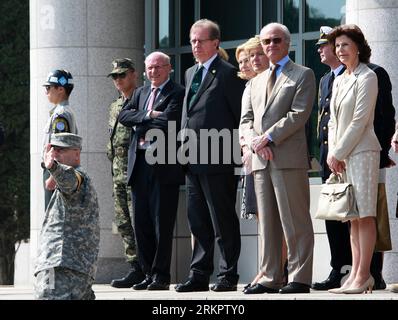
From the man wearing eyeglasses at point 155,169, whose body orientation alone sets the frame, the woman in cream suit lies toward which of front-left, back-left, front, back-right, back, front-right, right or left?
left

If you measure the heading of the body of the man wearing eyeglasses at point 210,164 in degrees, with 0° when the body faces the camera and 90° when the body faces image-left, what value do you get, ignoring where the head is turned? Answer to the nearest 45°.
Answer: approximately 45°

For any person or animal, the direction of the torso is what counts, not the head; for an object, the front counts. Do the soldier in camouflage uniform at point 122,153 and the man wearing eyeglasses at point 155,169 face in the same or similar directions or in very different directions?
same or similar directions

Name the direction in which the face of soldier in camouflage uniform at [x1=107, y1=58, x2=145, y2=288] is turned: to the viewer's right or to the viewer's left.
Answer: to the viewer's left

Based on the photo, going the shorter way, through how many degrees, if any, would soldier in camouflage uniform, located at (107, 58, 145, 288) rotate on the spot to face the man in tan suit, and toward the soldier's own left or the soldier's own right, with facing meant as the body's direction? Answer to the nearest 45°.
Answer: approximately 90° to the soldier's own left

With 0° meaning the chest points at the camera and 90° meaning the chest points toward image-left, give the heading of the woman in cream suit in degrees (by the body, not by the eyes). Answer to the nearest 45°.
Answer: approximately 45°

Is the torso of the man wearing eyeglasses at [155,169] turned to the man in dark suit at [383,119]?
no

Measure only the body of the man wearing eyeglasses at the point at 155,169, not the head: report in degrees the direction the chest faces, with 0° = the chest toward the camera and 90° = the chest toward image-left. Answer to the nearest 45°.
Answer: approximately 45°

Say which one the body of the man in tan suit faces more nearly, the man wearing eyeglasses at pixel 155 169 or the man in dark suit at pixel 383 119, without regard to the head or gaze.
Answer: the man wearing eyeglasses

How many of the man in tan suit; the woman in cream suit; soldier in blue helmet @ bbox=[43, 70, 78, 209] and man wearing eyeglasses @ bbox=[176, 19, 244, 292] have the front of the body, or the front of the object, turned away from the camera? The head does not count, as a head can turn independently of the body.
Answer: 0

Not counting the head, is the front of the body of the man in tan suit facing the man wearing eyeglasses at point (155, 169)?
no

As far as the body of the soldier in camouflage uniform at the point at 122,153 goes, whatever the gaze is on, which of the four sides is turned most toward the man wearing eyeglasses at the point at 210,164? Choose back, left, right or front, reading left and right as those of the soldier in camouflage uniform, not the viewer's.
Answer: left

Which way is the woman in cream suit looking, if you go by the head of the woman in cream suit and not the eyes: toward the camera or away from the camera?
toward the camera

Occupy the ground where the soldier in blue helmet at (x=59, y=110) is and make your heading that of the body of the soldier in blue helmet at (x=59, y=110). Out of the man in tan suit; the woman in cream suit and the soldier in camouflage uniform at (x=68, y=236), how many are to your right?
0

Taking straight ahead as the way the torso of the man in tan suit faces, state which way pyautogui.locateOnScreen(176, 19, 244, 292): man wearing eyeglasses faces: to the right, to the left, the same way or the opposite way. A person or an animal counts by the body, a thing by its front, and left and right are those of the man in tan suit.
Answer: the same way

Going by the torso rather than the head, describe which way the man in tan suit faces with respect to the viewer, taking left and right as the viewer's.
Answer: facing the viewer and to the left of the viewer

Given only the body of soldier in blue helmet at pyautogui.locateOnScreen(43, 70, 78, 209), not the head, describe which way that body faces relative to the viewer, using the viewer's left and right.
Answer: facing to the left of the viewer

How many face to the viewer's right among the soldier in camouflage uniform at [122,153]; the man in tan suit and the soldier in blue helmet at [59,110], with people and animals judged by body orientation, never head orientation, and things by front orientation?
0
